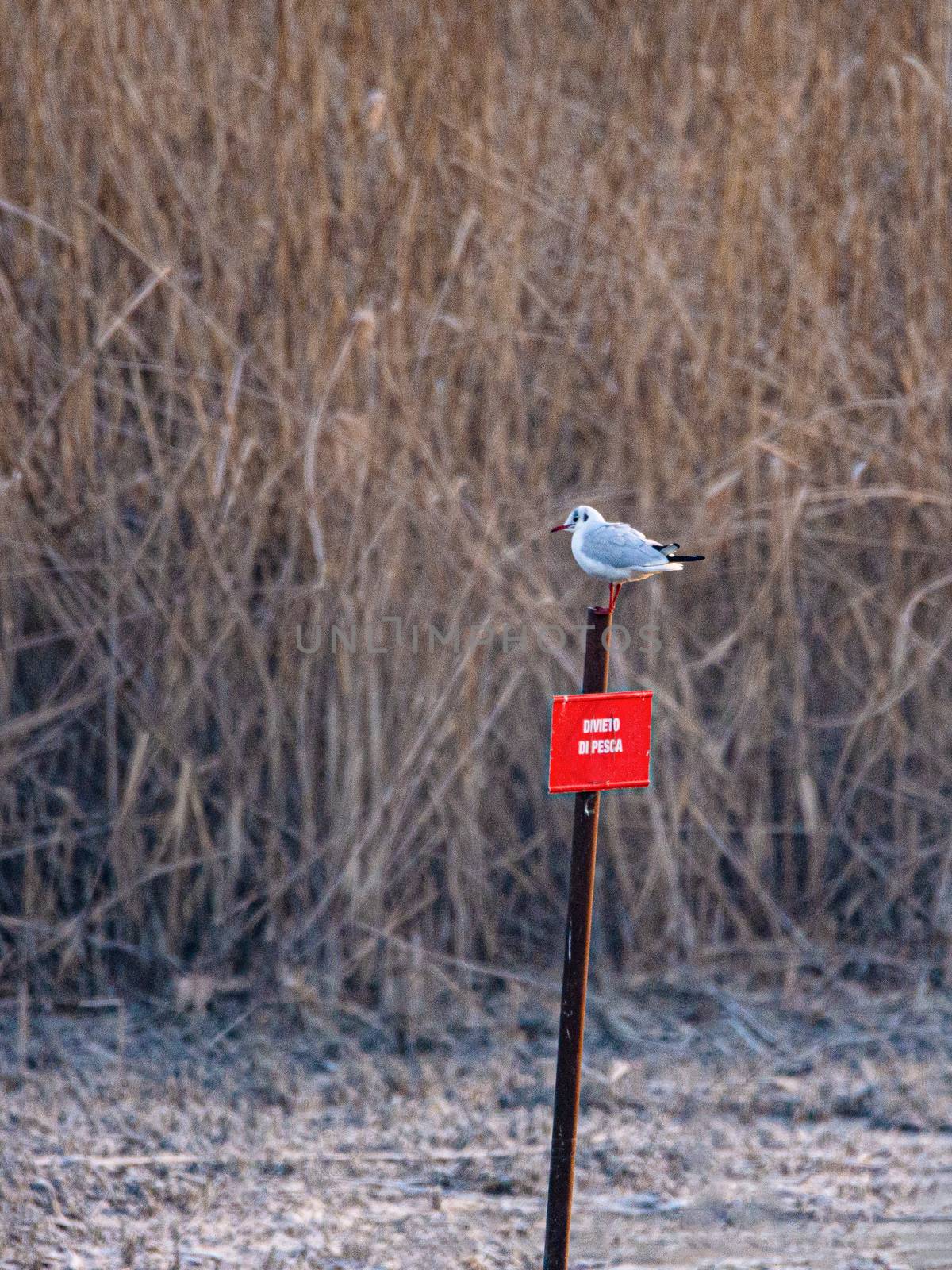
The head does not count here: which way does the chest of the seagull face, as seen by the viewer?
to the viewer's left

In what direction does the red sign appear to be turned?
toward the camera

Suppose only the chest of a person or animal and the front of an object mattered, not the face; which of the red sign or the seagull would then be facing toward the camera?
the red sign

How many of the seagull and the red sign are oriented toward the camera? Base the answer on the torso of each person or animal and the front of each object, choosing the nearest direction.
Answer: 1

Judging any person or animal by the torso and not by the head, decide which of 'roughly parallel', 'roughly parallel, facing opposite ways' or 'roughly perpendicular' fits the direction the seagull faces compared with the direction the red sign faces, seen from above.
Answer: roughly perpendicular
